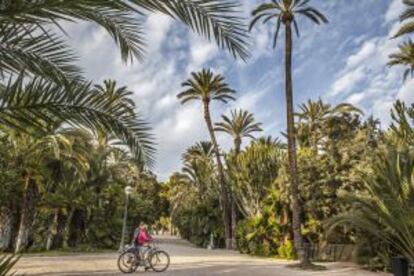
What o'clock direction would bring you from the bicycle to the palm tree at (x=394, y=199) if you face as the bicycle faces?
The palm tree is roughly at 1 o'clock from the bicycle.

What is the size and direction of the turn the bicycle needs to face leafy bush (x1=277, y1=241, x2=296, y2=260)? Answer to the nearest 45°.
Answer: approximately 45° to its left

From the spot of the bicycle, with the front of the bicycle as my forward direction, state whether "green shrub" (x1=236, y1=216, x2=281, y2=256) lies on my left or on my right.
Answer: on my left

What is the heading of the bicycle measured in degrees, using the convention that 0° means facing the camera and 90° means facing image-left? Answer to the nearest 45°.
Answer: approximately 270°

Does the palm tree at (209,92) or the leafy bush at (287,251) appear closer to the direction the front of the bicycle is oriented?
the leafy bush

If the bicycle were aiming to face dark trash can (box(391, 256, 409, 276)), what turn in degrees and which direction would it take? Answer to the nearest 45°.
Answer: approximately 45° to its right
